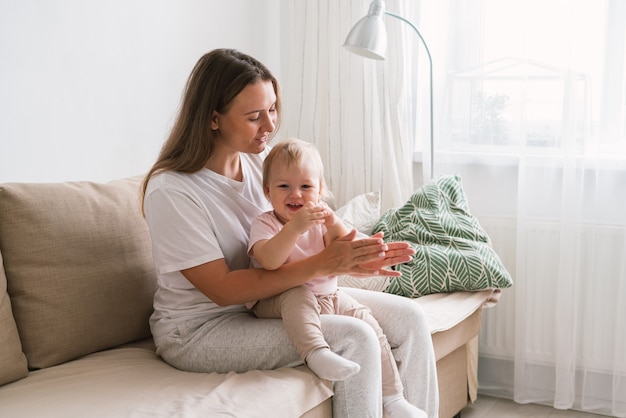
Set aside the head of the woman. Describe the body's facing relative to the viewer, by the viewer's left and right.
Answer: facing the viewer and to the right of the viewer

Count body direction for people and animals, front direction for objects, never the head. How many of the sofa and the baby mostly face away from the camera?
0

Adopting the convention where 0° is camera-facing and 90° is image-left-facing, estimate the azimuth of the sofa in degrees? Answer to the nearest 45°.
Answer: approximately 315°

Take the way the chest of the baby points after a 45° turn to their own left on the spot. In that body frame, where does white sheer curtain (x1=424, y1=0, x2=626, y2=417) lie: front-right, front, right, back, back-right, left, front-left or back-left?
front-left

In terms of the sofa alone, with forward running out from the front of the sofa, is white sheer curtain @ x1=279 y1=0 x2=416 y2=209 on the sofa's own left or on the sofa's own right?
on the sofa's own left

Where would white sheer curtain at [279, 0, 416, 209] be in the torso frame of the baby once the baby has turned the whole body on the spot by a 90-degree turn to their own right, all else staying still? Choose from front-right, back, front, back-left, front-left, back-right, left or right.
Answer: back-right

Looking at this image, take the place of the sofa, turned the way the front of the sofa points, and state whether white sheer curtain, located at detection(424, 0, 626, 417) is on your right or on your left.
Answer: on your left

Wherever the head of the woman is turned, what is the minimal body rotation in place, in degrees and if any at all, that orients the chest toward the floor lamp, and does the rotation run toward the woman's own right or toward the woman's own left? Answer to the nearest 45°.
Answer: approximately 90° to the woman's own left

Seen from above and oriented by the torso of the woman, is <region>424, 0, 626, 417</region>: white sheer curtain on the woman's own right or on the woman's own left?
on the woman's own left

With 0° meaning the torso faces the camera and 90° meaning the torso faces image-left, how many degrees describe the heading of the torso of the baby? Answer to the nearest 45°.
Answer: approximately 315°

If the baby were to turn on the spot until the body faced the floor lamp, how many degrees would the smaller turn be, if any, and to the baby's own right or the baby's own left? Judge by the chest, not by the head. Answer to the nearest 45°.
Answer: approximately 135° to the baby's own left
